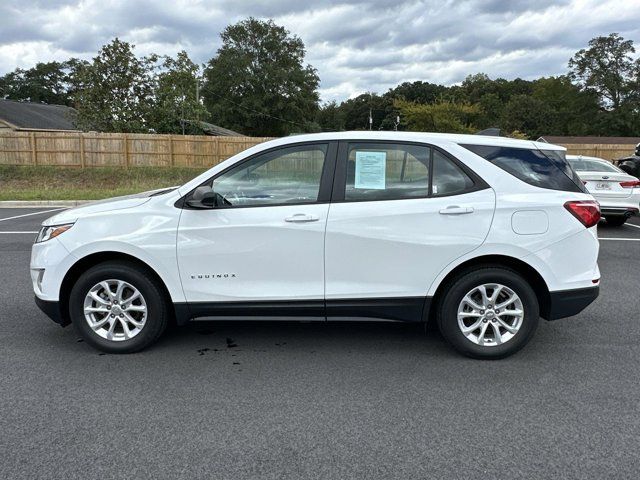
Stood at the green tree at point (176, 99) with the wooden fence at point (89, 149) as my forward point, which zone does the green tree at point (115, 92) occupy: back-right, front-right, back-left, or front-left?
front-right

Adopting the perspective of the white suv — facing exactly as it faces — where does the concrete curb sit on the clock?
The concrete curb is roughly at 2 o'clock from the white suv.

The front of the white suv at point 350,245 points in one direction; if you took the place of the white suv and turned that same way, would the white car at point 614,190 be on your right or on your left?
on your right

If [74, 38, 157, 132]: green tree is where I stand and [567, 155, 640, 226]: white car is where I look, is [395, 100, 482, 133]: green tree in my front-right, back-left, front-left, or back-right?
front-left

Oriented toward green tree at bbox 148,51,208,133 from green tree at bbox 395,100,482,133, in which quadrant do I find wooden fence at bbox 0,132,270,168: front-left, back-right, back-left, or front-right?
front-left

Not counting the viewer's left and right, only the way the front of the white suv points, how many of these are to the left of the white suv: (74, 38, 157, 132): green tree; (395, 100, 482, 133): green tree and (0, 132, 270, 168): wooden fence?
0

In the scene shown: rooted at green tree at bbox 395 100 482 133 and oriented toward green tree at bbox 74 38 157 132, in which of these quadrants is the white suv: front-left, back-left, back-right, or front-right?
front-left

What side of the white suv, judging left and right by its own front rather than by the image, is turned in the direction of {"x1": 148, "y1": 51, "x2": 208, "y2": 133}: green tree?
right

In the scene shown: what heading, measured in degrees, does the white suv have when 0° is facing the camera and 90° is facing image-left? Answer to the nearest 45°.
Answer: approximately 90°
